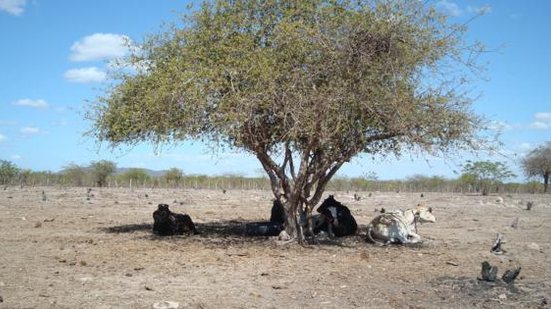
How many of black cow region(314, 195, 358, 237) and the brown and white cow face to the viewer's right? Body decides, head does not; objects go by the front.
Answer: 1

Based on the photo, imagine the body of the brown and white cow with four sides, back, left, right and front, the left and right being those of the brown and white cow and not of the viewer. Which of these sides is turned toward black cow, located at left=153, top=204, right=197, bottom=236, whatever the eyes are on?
back

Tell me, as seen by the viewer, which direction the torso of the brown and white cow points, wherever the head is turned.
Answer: to the viewer's right

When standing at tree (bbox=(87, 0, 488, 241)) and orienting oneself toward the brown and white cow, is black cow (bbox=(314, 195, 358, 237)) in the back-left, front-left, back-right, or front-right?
front-left

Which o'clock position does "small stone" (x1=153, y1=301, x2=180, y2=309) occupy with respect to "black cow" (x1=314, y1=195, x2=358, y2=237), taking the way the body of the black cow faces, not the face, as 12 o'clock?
The small stone is roughly at 11 o'clock from the black cow.

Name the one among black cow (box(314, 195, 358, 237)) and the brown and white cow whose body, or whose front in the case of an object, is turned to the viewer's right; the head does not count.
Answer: the brown and white cow

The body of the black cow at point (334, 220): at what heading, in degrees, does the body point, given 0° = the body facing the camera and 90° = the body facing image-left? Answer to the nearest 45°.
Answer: approximately 45°
